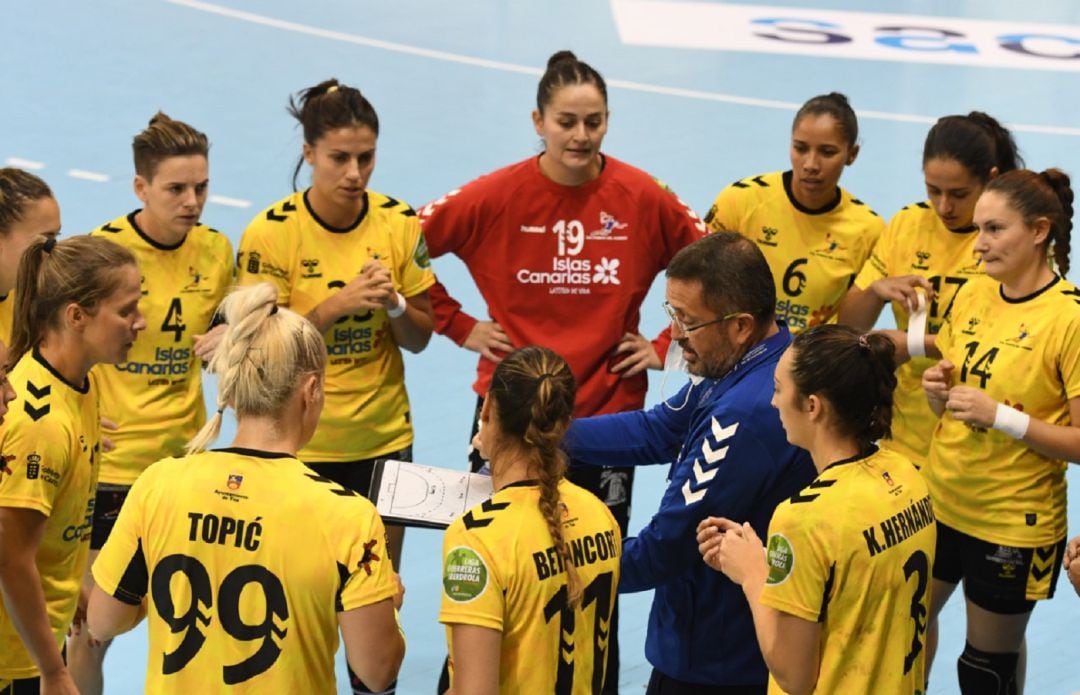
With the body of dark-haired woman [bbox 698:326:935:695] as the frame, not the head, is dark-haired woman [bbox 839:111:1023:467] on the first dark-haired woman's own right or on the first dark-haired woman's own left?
on the first dark-haired woman's own right

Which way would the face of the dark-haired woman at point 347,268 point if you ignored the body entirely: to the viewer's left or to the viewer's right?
to the viewer's right

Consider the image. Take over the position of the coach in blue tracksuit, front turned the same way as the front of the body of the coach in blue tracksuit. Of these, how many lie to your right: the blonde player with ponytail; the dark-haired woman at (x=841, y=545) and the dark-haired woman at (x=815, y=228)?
1

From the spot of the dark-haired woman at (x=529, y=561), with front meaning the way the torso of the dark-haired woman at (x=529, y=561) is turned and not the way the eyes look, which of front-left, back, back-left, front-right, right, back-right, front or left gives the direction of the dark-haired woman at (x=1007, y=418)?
right

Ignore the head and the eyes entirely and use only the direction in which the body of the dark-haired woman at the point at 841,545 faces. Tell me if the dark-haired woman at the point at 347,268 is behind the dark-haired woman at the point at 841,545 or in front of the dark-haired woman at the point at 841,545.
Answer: in front

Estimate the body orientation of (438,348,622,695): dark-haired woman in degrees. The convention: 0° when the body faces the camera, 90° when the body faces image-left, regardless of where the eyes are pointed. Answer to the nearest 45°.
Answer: approximately 135°

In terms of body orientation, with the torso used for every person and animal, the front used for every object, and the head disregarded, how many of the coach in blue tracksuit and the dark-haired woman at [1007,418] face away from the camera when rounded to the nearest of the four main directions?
0

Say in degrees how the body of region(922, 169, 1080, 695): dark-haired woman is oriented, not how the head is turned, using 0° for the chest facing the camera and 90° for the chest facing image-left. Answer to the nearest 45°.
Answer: approximately 45°

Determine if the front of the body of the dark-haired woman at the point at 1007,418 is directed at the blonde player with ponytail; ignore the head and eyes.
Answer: yes

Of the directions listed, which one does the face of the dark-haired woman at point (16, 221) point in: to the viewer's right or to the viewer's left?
to the viewer's right

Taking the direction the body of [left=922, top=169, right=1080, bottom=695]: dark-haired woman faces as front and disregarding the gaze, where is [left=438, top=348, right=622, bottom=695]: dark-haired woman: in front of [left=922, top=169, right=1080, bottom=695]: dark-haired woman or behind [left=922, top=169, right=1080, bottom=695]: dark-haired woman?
in front

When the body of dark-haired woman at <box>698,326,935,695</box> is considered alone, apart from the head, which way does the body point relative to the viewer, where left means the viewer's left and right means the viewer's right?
facing away from the viewer and to the left of the viewer

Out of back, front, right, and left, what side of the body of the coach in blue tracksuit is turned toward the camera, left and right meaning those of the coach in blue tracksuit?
left

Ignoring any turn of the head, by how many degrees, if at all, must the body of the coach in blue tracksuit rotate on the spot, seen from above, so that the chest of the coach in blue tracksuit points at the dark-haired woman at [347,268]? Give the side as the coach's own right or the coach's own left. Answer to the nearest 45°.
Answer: approximately 45° to the coach's own right

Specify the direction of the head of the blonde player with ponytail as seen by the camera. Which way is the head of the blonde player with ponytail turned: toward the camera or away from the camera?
away from the camera
